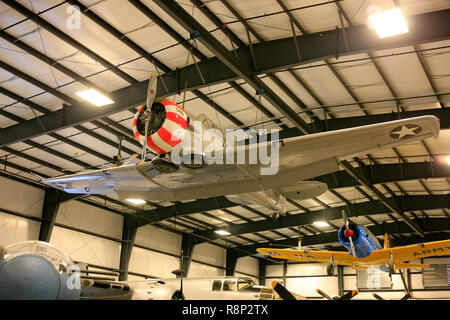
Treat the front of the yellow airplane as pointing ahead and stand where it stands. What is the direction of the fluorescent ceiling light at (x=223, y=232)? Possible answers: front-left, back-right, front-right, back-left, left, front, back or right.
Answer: right

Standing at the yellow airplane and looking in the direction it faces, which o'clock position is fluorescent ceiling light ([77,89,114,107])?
The fluorescent ceiling light is roughly at 12 o'clock from the yellow airplane.

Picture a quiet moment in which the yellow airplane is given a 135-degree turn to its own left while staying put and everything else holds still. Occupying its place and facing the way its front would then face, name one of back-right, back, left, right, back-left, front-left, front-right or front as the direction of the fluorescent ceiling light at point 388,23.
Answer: right

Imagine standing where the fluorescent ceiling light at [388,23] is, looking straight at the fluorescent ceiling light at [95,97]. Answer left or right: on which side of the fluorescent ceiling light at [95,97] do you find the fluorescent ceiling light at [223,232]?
right

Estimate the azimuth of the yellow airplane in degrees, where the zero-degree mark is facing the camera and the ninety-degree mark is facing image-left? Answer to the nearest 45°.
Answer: approximately 45°
